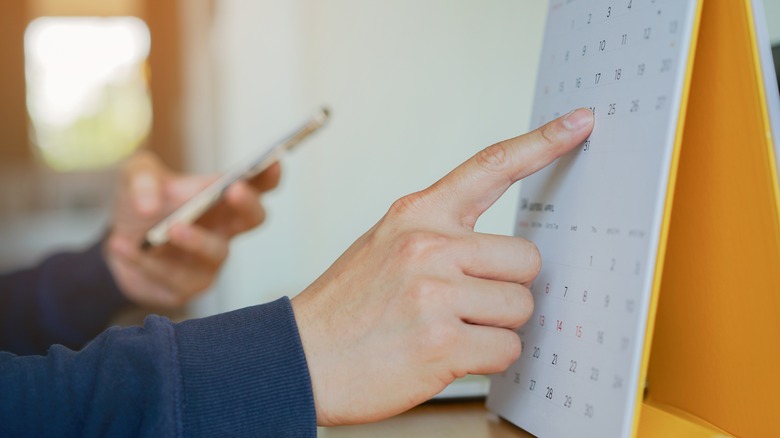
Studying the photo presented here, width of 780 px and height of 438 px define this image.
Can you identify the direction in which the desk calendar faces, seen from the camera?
facing the viewer and to the left of the viewer
